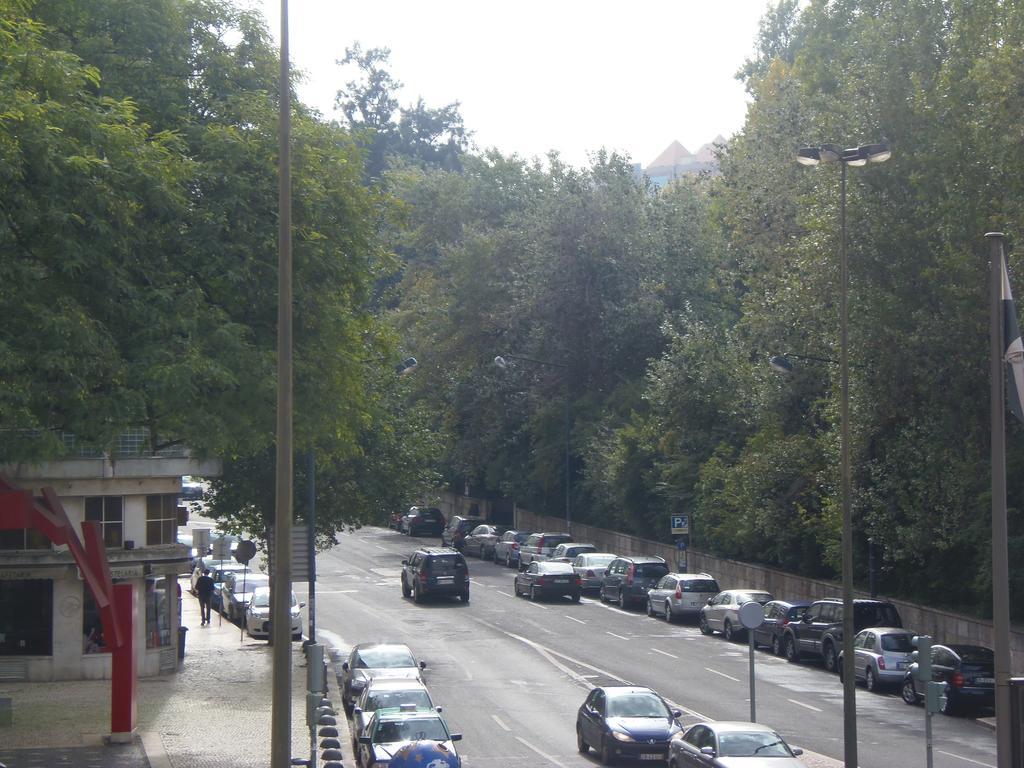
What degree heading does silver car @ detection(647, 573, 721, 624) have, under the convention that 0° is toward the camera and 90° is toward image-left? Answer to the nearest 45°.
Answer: approximately 135°

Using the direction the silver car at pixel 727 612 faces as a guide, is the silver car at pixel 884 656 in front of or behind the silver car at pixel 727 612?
behind

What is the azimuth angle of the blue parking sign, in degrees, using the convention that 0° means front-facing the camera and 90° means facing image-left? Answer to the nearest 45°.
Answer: approximately 0°

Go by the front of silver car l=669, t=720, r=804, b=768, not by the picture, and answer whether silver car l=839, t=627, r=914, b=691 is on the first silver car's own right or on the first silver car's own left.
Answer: on the first silver car's own left

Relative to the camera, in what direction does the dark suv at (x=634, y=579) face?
facing away from the viewer and to the left of the viewer

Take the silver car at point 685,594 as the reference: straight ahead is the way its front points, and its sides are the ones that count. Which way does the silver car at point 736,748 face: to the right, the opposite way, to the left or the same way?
the opposite way

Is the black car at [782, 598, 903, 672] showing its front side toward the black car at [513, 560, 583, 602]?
yes

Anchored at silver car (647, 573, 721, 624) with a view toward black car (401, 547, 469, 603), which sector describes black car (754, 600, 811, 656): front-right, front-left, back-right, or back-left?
back-left

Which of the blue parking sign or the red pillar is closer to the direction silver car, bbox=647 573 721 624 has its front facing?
the blue parking sign

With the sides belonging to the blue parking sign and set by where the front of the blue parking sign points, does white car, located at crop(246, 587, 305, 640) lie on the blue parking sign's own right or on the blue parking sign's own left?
on the blue parking sign's own right

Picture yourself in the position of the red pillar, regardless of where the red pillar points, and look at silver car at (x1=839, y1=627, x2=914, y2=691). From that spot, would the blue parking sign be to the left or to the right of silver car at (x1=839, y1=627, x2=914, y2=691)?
left

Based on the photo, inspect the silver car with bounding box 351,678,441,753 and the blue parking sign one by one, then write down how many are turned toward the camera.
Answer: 2
